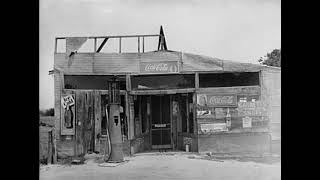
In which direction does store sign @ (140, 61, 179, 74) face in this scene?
toward the camera

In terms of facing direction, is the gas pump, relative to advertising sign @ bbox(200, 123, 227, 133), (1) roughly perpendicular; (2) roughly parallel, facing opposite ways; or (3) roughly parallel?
roughly parallel

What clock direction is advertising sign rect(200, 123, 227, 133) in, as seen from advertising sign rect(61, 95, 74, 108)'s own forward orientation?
advertising sign rect(200, 123, 227, 133) is roughly at 9 o'clock from advertising sign rect(61, 95, 74, 108).

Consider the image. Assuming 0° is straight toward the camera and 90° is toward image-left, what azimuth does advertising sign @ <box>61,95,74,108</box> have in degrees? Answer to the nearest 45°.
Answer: approximately 0°

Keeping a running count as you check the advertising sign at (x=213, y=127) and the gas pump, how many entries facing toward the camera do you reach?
2

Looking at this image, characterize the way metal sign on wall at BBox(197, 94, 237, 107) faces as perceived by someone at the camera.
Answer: facing the viewer

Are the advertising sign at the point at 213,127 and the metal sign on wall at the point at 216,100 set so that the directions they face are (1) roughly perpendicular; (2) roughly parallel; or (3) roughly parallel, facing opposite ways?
roughly parallel

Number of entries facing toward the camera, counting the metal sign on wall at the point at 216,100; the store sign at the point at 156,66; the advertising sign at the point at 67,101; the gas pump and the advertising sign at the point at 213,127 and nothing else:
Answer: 5

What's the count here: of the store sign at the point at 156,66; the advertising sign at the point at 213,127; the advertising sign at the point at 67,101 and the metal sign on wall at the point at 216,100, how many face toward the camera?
4
